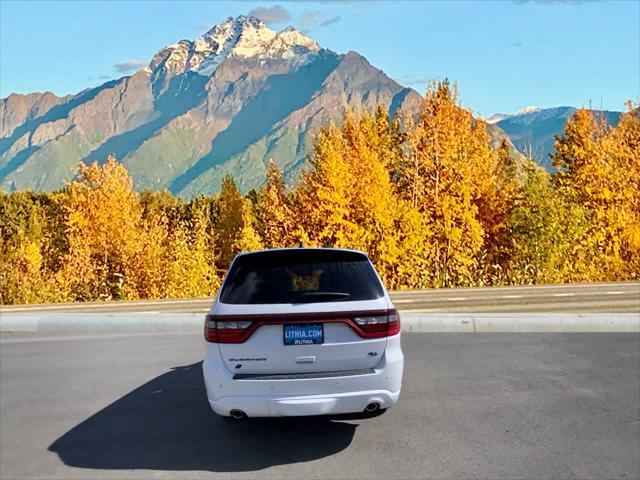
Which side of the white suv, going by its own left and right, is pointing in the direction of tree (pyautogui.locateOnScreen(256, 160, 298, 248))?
front

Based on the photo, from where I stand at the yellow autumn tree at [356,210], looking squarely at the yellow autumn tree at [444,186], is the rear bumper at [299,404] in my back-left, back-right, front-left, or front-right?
back-right

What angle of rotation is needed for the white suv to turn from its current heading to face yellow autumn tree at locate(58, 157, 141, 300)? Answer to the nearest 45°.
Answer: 0° — it already faces it

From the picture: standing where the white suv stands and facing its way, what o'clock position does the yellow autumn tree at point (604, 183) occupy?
The yellow autumn tree is roughly at 1 o'clock from the white suv.

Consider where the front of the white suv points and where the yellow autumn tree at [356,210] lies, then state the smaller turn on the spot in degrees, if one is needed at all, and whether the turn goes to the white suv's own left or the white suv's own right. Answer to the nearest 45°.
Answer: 0° — it already faces it

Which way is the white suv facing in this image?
away from the camera
